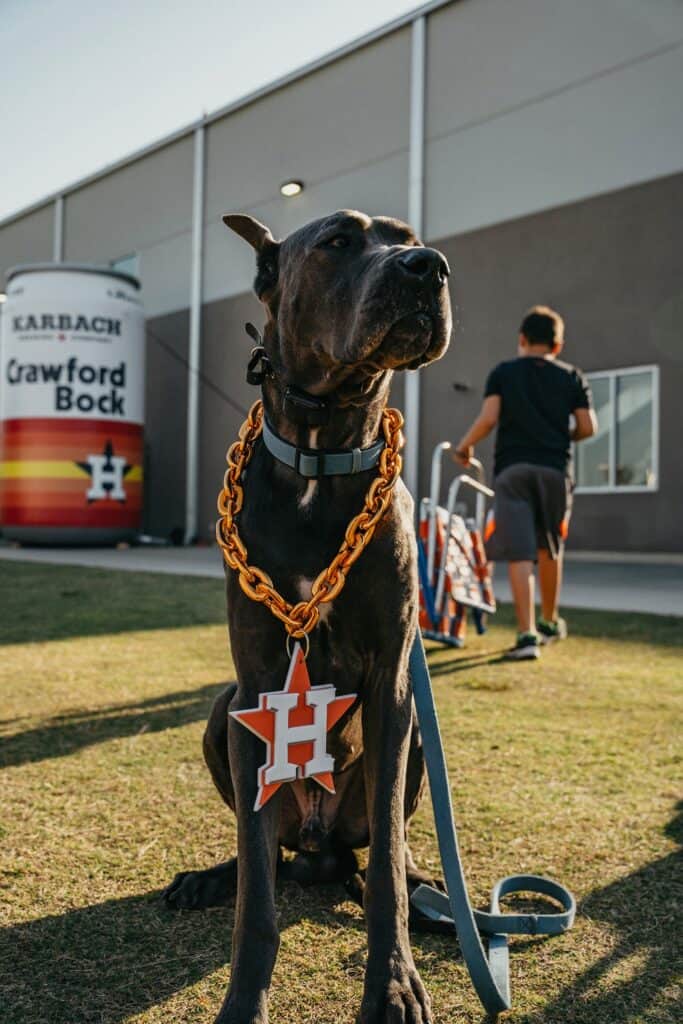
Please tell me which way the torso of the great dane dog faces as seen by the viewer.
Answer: toward the camera

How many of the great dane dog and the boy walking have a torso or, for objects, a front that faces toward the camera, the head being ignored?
1

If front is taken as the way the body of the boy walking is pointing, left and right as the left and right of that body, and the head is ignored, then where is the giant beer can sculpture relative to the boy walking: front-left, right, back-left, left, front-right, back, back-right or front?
front-left

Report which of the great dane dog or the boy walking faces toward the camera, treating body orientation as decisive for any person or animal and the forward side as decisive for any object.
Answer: the great dane dog

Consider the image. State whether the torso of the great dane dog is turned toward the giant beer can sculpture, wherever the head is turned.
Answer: no

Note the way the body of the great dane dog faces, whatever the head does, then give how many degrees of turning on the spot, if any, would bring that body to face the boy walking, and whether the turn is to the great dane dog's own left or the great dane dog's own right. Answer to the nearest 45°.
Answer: approximately 180°

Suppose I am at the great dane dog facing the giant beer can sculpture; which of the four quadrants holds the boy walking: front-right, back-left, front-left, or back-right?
front-right

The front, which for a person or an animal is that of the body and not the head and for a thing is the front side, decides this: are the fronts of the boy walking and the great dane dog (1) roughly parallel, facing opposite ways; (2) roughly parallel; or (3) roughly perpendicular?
roughly parallel, facing opposite ways

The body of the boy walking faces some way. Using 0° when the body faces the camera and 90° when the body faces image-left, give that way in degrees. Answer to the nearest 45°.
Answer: approximately 180°

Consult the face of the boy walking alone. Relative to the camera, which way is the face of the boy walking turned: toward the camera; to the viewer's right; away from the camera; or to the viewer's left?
away from the camera

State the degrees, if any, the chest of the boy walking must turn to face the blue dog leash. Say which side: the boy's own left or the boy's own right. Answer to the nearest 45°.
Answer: approximately 180°

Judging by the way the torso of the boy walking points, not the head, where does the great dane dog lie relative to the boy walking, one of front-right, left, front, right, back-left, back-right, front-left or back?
back
